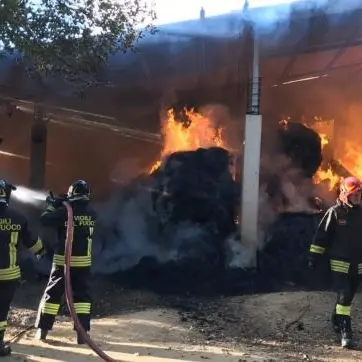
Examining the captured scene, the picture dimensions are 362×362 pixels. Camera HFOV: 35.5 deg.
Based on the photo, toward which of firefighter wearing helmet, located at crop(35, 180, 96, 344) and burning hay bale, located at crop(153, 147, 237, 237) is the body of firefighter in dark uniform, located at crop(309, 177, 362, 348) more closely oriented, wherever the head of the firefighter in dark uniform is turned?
the firefighter wearing helmet

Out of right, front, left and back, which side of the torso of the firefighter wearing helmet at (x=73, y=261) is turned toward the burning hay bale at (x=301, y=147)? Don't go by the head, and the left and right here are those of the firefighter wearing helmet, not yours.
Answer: right

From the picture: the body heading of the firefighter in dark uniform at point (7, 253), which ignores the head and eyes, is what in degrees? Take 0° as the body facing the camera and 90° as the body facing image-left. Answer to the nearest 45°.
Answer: approximately 180°

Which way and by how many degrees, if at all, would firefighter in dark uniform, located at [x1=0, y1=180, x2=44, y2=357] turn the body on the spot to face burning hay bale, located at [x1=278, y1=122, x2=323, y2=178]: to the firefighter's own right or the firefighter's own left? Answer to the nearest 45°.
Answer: approximately 45° to the firefighter's own right

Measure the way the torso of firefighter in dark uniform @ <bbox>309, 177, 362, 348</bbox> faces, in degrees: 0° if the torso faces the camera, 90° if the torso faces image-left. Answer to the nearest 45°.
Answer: approximately 0°

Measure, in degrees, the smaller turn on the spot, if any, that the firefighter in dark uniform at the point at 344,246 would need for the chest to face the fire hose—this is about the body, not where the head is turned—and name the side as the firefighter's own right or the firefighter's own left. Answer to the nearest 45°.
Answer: approximately 45° to the firefighter's own right

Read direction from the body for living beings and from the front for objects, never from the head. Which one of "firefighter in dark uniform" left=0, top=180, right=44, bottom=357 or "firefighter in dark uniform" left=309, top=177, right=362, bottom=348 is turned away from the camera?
"firefighter in dark uniform" left=0, top=180, right=44, bottom=357

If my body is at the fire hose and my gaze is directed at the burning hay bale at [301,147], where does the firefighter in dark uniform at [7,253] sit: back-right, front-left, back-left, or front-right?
back-left
